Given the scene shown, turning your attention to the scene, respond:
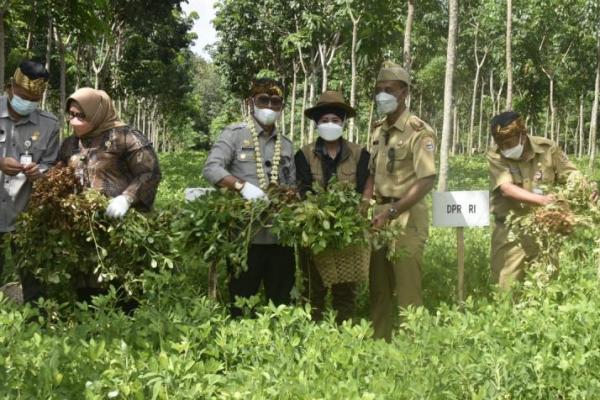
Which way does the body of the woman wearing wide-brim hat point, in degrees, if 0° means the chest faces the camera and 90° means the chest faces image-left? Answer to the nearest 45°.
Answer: approximately 0°

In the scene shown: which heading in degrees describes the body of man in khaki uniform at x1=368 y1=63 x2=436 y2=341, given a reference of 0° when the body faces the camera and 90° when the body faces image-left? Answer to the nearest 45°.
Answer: approximately 45°

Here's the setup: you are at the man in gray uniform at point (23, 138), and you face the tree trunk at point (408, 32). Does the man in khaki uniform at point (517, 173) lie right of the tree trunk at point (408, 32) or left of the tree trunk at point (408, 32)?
right

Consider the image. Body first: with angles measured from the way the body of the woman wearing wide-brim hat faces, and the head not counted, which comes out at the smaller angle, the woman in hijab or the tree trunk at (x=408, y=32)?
the woman in hijab

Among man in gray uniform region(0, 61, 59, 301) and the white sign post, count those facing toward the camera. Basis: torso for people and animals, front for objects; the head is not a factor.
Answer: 2

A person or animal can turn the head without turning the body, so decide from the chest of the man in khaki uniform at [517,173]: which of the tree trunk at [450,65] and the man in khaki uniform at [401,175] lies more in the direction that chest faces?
the man in khaki uniform

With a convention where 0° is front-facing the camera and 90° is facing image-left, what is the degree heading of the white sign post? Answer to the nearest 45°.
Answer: approximately 0°

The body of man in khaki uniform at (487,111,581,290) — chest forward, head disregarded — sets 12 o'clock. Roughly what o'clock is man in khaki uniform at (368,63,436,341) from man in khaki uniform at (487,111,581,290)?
man in khaki uniform at (368,63,436,341) is roughly at 2 o'clock from man in khaki uniform at (487,111,581,290).
